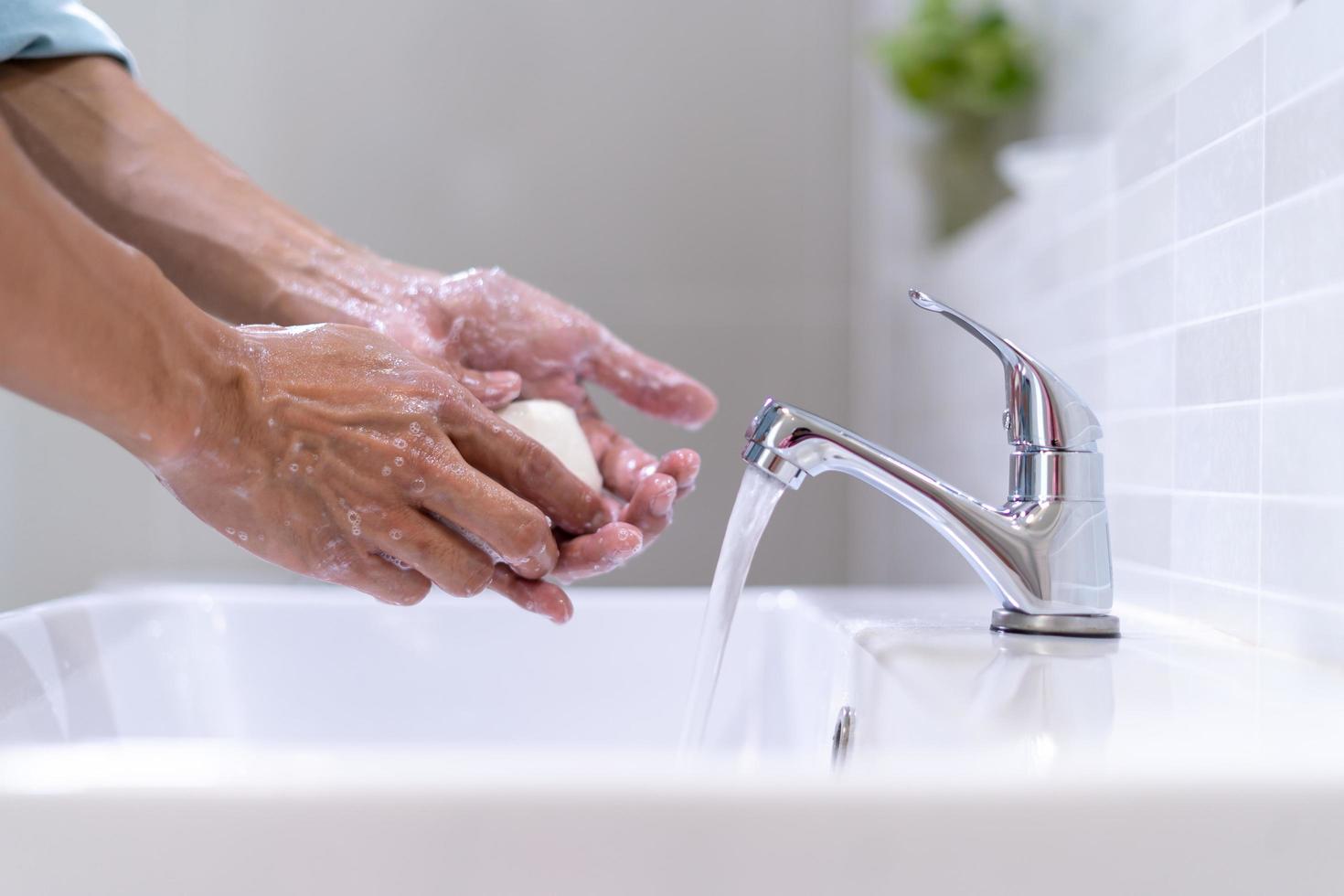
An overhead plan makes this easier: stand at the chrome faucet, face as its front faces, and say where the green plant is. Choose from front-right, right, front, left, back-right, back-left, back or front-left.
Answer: right

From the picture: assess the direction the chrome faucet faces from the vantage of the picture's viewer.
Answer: facing to the left of the viewer
